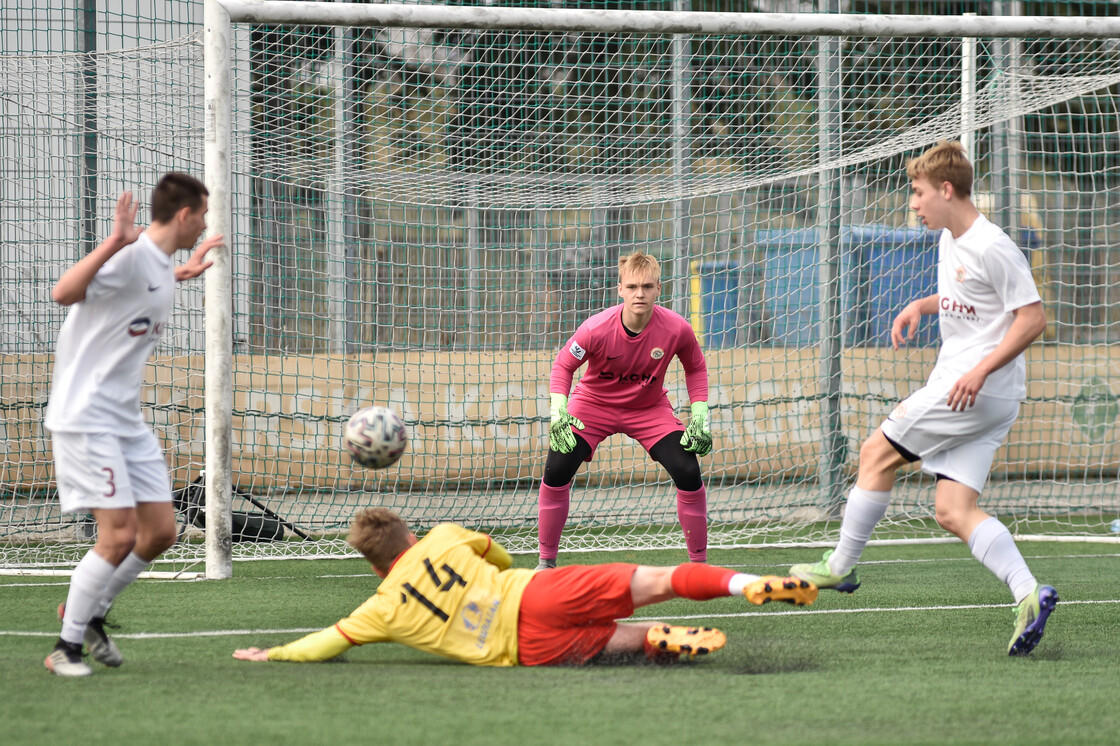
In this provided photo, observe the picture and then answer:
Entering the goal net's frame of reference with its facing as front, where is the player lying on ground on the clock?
The player lying on ground is roughly at 12 o'clock from the goal net.

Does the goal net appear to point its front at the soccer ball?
yes

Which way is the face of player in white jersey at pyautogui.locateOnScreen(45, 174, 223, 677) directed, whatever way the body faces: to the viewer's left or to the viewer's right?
to the viewer's right

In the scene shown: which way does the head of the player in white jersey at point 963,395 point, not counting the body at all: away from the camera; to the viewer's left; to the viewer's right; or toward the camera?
to the viewer's left

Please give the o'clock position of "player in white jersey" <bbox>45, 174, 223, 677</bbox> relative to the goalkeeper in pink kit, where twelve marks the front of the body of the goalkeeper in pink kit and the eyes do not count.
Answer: The player in white jersey is roughly at 1 o'clock from the goalkeeper in pink kit.

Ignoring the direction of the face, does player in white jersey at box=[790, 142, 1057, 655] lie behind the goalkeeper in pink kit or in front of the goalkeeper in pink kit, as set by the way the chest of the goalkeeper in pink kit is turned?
in front

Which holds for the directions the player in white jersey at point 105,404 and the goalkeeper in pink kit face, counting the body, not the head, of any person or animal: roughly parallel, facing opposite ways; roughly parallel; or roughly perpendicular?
roughly perpendicular

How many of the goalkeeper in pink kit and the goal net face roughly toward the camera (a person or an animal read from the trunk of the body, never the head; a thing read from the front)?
2

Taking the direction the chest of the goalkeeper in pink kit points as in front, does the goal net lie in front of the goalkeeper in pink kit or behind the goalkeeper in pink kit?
behind
